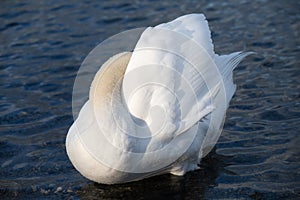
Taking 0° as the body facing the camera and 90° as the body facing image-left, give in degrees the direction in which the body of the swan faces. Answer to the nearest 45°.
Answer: approximately 45°
